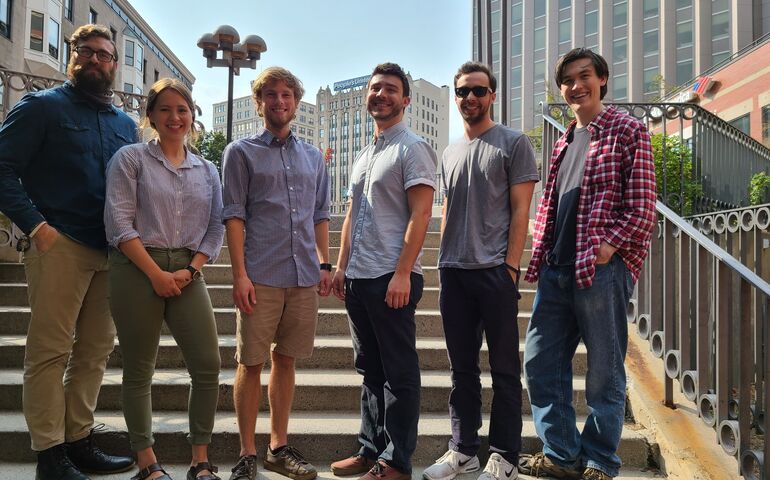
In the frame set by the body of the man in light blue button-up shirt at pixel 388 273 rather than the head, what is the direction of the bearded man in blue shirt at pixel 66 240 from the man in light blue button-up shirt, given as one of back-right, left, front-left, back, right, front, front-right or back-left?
front-right

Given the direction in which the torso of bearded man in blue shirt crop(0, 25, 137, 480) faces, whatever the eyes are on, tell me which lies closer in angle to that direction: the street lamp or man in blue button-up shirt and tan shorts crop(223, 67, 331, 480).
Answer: the man in blue button-up shirt and tan shorts

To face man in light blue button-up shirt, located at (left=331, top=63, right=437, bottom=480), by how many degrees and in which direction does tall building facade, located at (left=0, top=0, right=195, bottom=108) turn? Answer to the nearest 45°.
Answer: approximately 45° to its right

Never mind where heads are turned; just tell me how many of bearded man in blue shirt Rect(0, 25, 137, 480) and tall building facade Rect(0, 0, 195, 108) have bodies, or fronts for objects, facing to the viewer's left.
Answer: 0

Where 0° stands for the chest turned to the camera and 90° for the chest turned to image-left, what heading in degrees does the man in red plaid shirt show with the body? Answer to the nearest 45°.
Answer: approximately 45°

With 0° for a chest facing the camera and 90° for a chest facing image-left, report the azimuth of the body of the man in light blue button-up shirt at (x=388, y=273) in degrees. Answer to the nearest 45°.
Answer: approximately 45°

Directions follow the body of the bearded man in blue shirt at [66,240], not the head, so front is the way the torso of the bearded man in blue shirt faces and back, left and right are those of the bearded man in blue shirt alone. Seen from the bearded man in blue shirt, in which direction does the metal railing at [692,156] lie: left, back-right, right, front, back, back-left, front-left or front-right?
front-left

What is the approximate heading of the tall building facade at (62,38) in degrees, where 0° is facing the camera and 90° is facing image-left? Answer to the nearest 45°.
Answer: approximately 315°

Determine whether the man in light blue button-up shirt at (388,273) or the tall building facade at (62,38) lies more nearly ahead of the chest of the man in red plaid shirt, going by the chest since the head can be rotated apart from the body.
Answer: the man in light blue button-up shirt
